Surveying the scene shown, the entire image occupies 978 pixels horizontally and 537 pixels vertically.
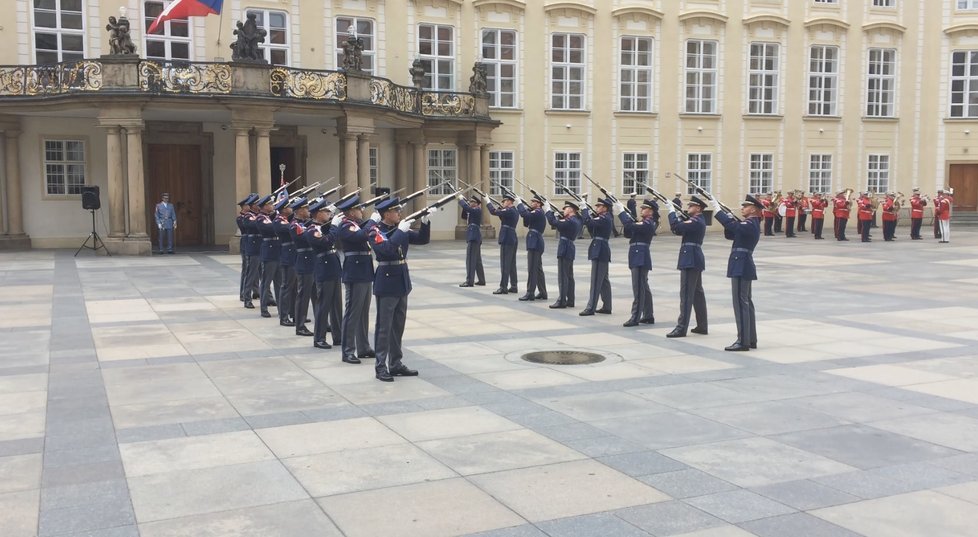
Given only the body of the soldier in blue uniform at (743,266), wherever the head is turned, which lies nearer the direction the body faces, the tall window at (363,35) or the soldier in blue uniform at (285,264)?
the soldier in blue uniform

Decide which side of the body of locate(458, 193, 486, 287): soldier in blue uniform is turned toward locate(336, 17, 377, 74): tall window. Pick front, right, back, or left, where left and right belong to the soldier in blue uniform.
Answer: right

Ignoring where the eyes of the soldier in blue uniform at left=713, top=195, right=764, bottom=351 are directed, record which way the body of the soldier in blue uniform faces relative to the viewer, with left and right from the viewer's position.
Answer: facing to the left of the viewer

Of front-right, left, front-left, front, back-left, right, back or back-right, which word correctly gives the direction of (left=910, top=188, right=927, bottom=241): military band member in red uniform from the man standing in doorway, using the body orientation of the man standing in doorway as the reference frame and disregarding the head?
left

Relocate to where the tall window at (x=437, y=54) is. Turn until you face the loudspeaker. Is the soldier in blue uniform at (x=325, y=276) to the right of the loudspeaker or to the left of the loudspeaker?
left

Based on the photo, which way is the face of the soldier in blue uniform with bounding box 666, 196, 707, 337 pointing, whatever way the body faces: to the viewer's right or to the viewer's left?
to the viewer's left

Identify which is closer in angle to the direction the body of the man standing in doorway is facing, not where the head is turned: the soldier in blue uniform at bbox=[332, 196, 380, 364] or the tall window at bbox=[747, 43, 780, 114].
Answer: the soldier in blue uniform

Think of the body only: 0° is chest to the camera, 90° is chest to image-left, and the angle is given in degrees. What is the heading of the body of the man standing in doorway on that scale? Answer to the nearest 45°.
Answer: approximately 0°

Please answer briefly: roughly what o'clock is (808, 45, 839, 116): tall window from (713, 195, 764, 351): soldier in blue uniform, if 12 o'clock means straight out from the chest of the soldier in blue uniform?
The tall window is roughly at 3 o'clock from the soldier in blue uniform.

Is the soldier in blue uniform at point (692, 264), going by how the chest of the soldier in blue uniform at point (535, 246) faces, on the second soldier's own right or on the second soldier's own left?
on the second soldier's own left
